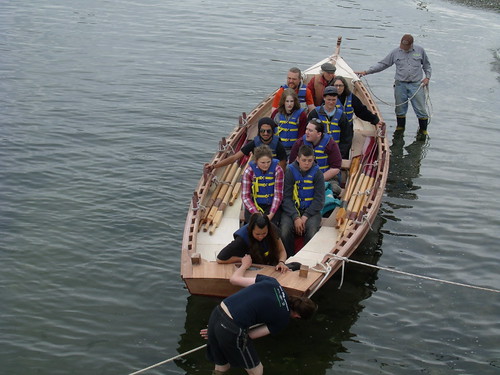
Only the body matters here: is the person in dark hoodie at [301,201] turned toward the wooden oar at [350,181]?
no

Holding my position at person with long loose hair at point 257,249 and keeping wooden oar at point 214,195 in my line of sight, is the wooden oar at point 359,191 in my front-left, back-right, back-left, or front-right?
front-right

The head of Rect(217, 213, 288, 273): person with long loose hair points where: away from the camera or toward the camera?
toward the camera

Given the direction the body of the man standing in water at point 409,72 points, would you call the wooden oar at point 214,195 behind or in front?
in front

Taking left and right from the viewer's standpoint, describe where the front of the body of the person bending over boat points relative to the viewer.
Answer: facing away from the viewer and to the right of the viewer

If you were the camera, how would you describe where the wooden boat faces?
facing away from the viewer

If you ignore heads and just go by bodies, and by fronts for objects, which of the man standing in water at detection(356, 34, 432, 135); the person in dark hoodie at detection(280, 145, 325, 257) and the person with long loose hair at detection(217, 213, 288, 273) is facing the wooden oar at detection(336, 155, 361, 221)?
the man standing in water

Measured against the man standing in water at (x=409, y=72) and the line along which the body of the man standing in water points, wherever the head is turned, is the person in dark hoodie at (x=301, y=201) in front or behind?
in front

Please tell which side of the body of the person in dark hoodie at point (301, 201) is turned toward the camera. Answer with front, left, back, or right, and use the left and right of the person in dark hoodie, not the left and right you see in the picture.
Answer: front

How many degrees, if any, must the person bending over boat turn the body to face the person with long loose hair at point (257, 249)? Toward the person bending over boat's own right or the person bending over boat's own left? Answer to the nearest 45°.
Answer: approximately 45° to the person bending over boat's own left

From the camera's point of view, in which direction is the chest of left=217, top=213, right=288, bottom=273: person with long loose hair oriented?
toward the camera

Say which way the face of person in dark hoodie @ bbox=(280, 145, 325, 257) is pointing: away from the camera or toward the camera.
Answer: toward the camera

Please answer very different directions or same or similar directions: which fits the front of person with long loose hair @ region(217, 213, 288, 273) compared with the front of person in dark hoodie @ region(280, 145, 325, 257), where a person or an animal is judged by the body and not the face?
same or similar directions
